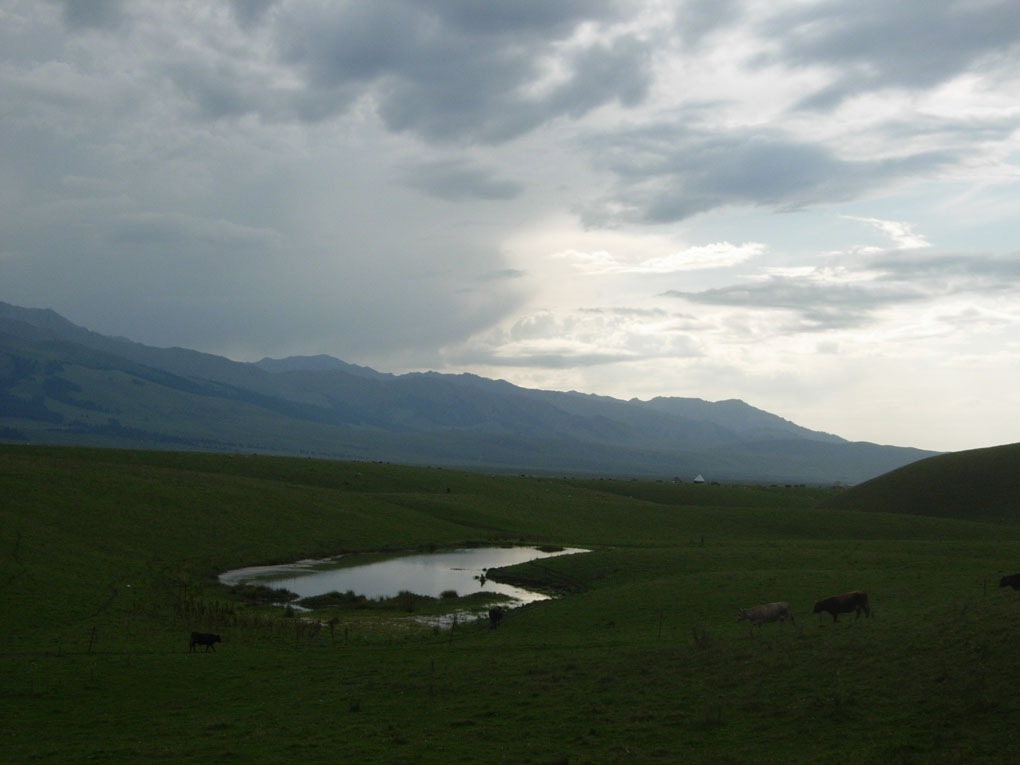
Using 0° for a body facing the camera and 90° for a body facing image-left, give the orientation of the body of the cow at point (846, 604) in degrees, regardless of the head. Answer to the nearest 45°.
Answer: approximately 90°

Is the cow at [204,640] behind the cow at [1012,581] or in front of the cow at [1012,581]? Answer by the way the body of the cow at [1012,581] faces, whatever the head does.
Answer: in front

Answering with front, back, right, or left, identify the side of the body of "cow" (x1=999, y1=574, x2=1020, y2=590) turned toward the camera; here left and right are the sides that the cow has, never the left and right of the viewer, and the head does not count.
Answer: left

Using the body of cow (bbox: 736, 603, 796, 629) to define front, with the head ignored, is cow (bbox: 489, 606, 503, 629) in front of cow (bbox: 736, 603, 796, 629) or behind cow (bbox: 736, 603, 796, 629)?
in front

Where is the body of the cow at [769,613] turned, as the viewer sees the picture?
to the viewer's left

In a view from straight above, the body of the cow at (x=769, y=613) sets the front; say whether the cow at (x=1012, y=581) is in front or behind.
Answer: behind

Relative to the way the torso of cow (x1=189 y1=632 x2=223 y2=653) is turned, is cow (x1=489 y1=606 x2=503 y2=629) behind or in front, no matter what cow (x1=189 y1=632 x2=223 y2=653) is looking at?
in front
